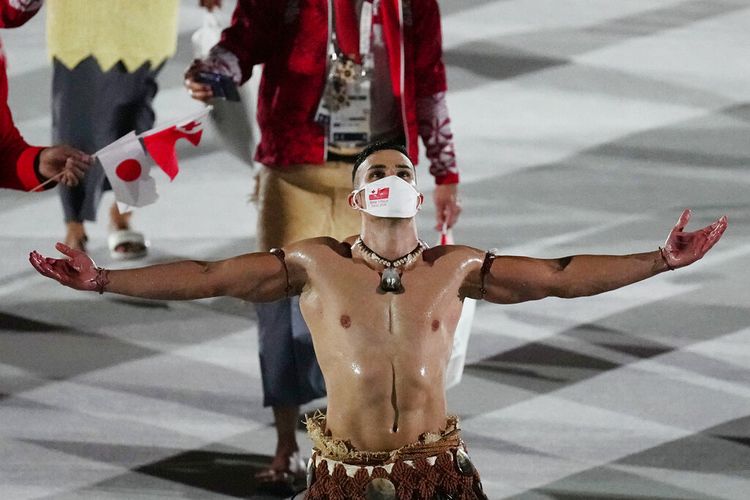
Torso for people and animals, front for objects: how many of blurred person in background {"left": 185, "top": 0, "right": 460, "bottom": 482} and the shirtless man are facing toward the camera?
2

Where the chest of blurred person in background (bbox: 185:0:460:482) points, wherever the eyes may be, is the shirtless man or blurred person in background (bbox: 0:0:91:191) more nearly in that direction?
the shirtless man

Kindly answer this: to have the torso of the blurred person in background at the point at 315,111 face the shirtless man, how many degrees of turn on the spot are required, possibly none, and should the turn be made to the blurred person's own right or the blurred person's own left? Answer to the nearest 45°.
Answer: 0° — they already face them

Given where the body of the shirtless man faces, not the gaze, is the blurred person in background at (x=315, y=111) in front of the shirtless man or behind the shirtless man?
behind

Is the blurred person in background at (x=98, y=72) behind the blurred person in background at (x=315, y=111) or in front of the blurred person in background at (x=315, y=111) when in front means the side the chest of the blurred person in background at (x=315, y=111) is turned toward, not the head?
behind

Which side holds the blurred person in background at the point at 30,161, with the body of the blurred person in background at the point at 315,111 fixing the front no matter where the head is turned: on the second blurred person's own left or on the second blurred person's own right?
on the second blurred person's own right

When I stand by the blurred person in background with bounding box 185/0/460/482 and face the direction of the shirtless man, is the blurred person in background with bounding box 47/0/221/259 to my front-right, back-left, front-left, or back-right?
back-right
